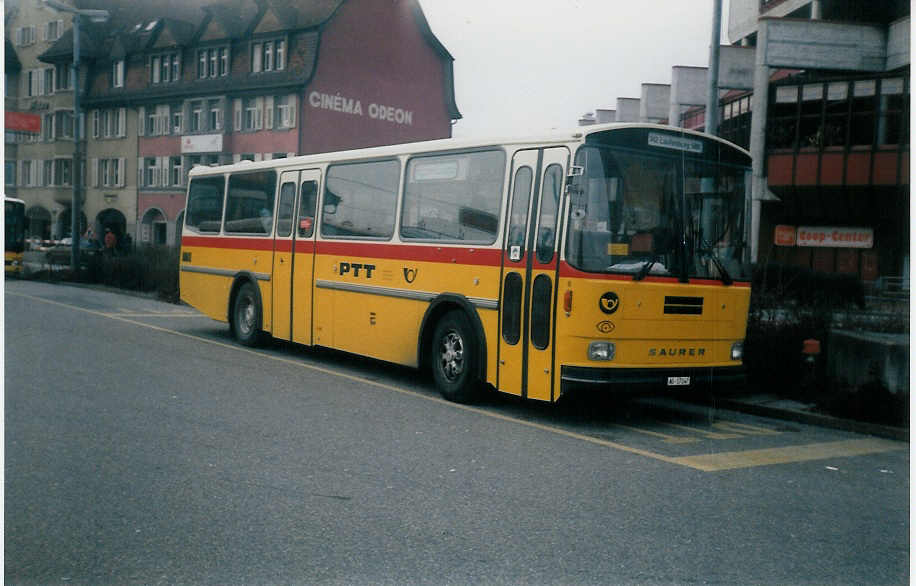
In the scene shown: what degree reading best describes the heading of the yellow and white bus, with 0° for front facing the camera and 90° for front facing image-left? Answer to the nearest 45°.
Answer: approximately 315°

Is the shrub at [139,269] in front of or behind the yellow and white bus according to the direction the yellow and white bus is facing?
behind

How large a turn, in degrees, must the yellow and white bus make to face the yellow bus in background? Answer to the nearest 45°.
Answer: approximately 135° to its right

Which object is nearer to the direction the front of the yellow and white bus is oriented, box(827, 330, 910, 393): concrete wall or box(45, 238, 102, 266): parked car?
the concrete wall

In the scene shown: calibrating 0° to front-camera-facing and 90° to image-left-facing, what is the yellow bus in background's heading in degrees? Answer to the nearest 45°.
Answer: approximately 0°

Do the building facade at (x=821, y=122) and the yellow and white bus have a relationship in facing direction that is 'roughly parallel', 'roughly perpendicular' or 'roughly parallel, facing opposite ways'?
roughly perpendicular

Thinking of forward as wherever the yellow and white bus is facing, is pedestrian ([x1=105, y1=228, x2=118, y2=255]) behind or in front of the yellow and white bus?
behind

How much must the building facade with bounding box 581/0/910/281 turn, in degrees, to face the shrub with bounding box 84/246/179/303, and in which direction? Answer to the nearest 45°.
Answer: approximately 45° to its right

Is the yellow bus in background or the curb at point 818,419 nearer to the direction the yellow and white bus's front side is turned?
the curb

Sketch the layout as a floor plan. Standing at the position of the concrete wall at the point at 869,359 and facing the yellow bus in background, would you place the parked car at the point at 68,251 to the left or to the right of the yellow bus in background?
right
